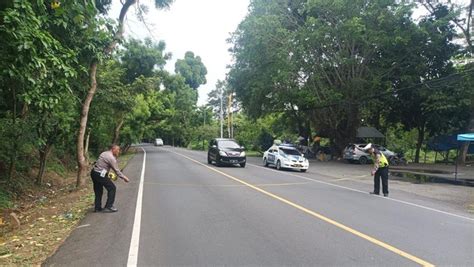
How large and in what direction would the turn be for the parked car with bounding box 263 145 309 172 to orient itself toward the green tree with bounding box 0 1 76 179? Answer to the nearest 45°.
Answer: approximately 45° to its right

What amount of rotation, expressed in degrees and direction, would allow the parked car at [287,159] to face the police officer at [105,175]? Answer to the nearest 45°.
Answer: approximately 45° to its right

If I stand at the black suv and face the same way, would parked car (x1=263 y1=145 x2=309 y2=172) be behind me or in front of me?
in front

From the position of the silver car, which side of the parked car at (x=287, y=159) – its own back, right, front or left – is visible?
left

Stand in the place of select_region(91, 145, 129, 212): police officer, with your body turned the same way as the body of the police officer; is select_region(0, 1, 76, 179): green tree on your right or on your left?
on your left

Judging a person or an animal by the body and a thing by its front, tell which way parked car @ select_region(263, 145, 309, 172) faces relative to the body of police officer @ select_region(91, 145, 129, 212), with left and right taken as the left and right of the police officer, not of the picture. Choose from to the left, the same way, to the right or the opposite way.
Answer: to the right

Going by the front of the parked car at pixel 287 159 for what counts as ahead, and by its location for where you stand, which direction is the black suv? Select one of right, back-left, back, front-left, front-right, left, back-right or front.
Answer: back-right

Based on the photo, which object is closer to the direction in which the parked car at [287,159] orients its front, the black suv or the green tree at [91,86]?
the green tree

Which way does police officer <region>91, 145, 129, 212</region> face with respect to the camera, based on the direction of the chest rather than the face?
to the viewer's right

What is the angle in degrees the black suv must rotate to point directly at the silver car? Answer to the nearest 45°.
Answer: approximately 90° to its left

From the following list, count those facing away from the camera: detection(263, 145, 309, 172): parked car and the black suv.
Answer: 0

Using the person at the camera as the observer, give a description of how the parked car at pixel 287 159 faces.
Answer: facing the viewer and to the right of the viewer

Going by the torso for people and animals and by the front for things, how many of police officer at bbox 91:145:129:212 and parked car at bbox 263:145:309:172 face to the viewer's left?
0

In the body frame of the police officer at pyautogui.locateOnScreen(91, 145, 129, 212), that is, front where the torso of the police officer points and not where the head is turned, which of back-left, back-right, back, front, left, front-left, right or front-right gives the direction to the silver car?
front-left
